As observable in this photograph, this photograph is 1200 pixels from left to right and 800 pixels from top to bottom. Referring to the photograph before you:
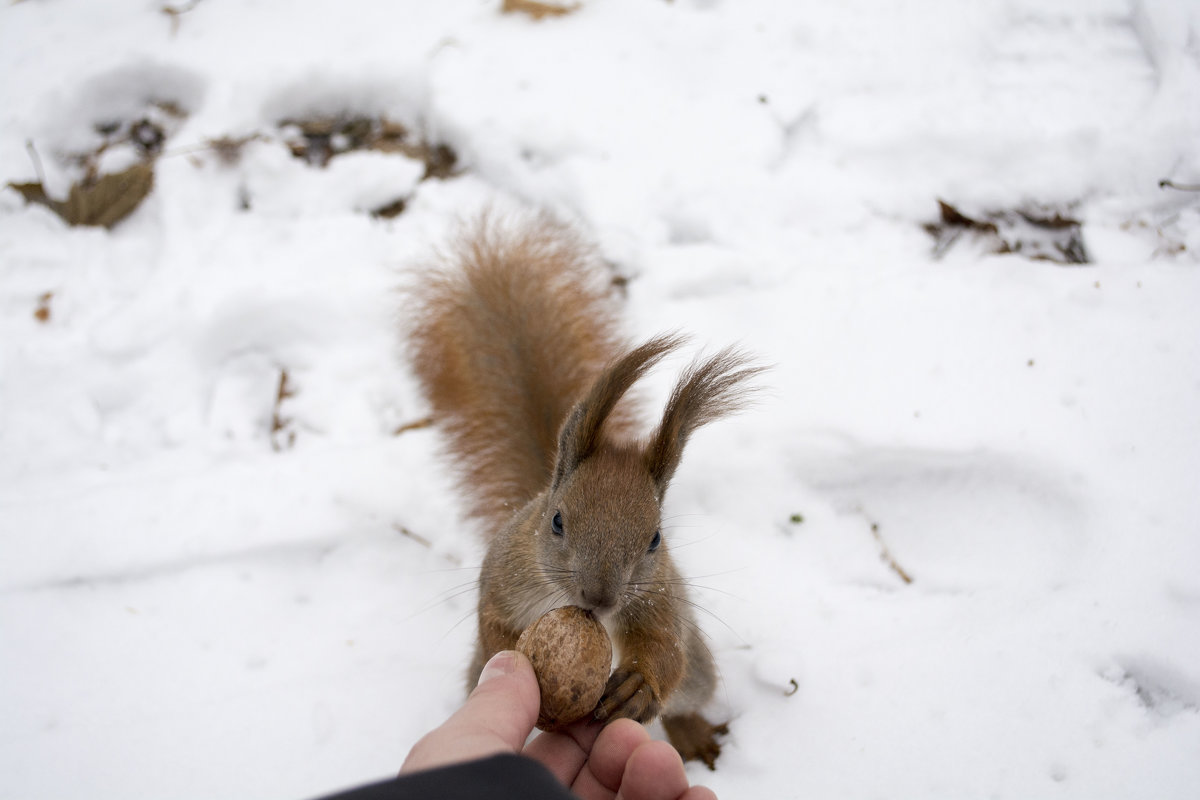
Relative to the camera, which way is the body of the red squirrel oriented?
toward the camera

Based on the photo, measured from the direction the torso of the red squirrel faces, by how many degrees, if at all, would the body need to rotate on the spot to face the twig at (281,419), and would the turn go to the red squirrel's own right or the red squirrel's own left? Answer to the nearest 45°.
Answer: approximately 135° to the red squirrel's own right

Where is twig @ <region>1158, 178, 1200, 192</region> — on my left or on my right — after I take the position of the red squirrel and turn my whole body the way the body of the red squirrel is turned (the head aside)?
on my left

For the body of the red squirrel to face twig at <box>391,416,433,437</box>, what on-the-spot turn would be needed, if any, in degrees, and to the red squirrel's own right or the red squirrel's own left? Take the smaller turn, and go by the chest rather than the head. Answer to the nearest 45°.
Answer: approximately 135° to the red squirrel's own right

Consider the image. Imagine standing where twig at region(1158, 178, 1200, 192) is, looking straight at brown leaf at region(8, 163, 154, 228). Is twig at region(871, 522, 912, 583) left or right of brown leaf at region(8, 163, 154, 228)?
left

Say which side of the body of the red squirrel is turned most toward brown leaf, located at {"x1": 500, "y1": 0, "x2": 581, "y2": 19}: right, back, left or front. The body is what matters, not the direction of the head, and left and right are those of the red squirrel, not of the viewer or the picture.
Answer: back

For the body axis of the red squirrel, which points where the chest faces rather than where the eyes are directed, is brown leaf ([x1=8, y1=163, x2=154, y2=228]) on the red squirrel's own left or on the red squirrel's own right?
on the red squirrel's own right

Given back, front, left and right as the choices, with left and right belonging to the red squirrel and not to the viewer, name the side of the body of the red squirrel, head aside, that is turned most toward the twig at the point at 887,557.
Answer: left
